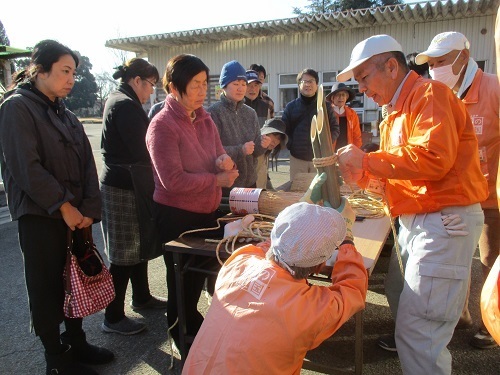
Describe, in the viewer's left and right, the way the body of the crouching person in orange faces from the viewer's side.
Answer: facing away from the viewer and to the right of the viewer

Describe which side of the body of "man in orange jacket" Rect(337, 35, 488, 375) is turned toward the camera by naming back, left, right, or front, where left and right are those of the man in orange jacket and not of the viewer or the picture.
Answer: left

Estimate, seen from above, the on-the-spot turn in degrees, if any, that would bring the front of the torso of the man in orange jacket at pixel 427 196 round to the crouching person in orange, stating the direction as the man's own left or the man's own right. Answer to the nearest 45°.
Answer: approximately 45° to the man's own left

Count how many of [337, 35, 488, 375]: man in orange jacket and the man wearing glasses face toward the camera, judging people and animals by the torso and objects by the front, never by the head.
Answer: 1

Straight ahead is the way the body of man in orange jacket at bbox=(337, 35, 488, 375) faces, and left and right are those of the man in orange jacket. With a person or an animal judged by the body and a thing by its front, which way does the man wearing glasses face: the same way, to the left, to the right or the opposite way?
to the left

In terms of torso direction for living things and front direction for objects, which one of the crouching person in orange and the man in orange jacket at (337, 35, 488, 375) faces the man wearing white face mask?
the crouching person in orange

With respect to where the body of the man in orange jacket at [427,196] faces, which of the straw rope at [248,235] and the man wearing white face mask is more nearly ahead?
the straw rope

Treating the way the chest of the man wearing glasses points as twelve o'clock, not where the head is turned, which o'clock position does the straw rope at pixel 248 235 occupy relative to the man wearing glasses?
The straw rope is roughly at 12 o'clock from the man wearing glasses.
